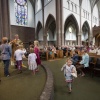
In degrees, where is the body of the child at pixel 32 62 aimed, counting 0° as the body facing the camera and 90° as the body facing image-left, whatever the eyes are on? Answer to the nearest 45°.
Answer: approximately 180°
